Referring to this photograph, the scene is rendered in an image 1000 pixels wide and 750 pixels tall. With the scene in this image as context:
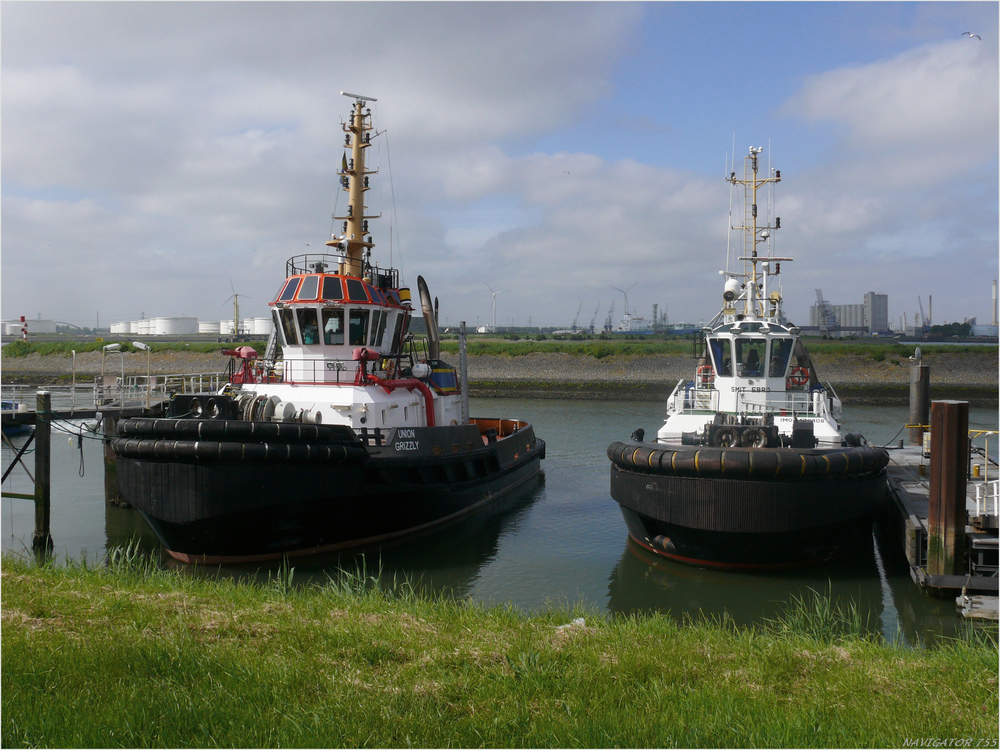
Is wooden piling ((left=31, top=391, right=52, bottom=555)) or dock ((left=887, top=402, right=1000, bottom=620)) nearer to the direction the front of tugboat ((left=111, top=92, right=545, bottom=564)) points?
the wooden piling

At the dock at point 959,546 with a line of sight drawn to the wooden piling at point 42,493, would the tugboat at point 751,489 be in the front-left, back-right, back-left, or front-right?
front-right

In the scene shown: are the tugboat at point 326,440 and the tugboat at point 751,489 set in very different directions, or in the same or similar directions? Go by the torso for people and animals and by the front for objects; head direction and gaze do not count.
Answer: same or similar directions

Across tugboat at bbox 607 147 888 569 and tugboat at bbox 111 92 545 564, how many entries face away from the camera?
0

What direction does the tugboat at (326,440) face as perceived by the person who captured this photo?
facing the viewer and to the left of the viewer

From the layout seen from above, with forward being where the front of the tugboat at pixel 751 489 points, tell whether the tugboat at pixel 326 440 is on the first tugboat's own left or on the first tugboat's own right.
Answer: on the first tugboat's own right

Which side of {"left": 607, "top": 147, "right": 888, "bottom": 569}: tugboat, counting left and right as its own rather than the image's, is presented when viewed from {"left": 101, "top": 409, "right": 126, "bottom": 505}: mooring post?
right

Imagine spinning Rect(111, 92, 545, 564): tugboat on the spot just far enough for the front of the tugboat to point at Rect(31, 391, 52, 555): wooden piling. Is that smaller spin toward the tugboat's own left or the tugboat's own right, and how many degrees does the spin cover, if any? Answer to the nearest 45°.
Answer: approximately 45° to the tugboat's own right

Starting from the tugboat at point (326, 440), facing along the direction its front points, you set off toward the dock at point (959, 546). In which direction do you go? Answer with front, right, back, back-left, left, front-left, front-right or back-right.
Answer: left

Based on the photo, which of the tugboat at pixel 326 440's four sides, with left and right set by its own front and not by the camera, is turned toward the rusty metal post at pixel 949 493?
left

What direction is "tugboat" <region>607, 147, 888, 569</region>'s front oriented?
toward the camera

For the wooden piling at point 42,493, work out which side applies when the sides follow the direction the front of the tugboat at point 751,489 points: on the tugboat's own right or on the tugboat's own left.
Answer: on the tugboat's own right

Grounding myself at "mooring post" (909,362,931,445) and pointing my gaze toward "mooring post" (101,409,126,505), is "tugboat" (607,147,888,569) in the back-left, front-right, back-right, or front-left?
front-left

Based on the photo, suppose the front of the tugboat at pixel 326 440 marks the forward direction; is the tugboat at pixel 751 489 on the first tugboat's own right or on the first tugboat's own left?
on the first tugboat's own left
